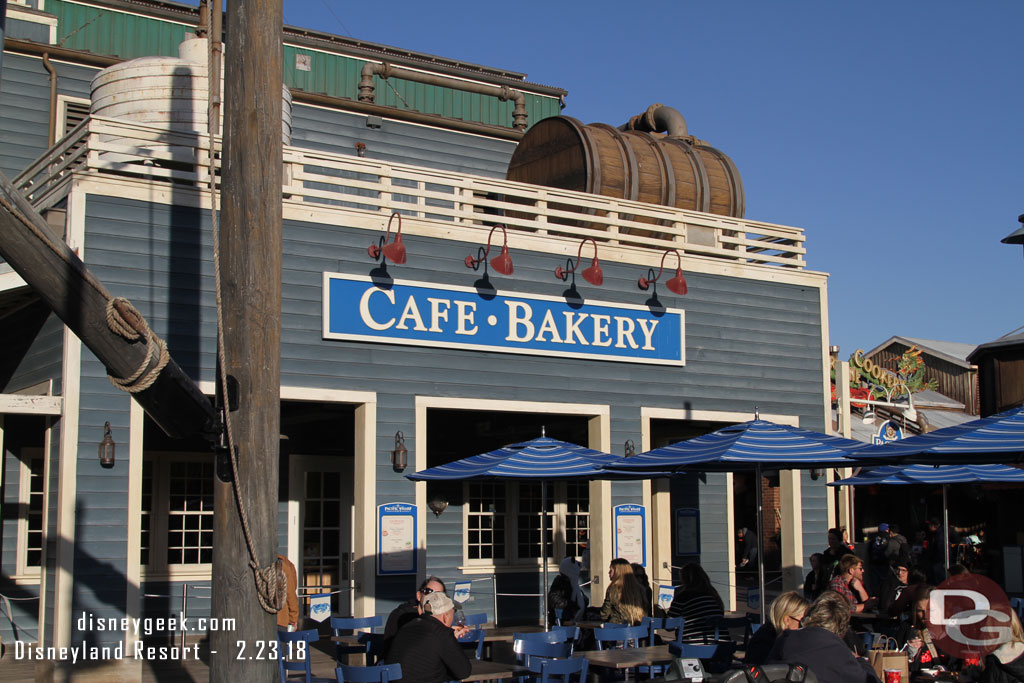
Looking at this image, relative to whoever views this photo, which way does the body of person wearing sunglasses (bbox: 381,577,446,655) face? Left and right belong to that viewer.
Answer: facing the viewer and to the right of the viewer

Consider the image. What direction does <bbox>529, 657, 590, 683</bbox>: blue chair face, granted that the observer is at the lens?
facing away from the viewer

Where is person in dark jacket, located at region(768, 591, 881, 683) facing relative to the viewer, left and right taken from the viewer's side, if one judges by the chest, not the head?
facing away from the viewer

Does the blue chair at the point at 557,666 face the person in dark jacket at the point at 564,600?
yes

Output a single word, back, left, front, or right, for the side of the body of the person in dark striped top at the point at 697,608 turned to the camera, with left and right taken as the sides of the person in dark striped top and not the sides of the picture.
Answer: back

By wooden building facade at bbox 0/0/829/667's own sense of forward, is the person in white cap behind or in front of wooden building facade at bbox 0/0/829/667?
in front

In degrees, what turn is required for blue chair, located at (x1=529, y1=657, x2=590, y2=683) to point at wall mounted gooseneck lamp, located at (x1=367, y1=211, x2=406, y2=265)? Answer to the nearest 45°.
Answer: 0° — it already faces it
